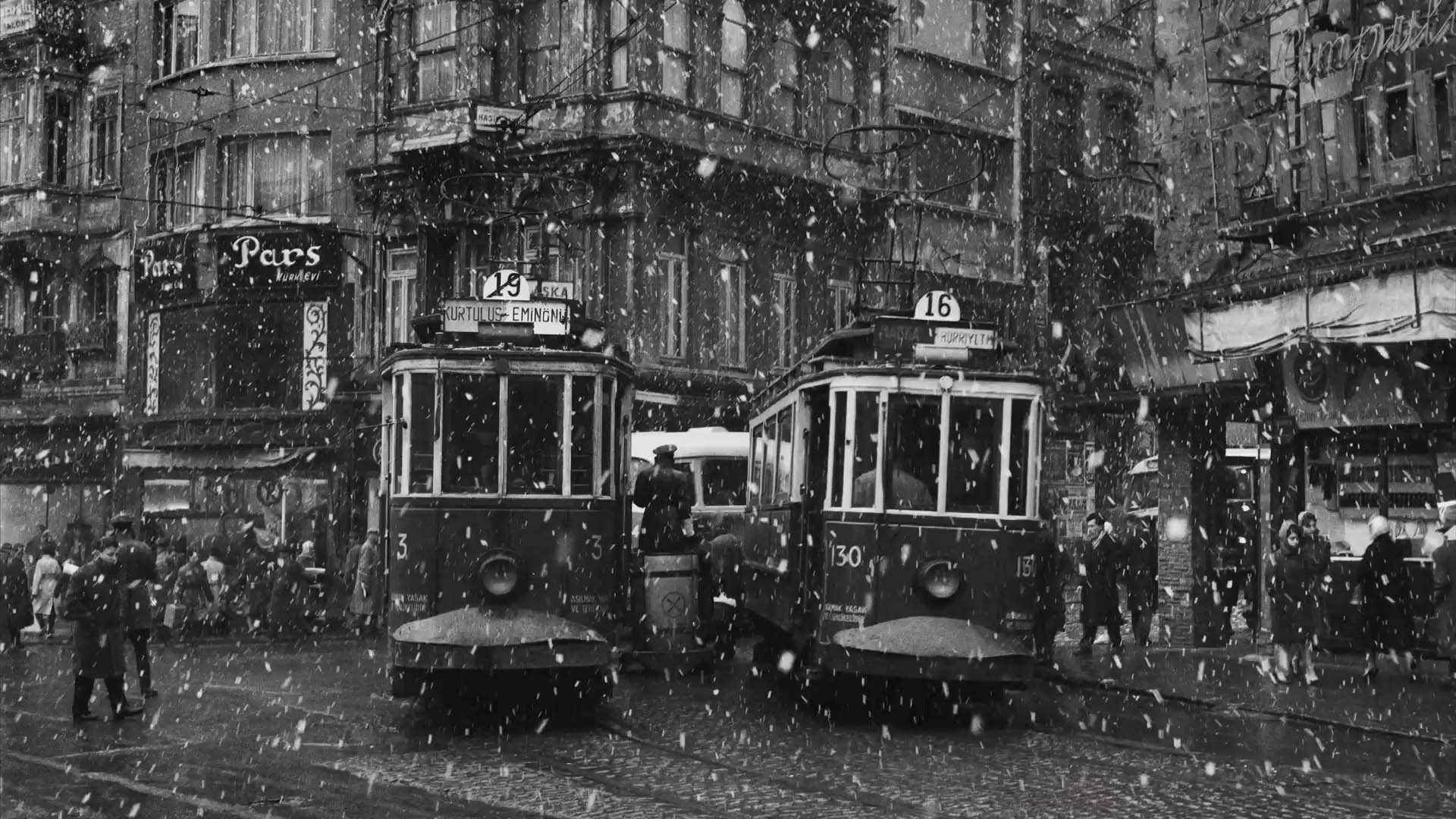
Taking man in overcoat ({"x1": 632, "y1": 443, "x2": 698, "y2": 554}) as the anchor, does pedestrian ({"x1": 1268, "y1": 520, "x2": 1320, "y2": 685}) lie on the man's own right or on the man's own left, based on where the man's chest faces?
on the man's own right

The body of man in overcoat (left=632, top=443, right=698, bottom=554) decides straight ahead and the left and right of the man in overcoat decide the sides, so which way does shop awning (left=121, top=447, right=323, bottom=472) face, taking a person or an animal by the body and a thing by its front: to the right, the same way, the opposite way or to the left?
the opposite way

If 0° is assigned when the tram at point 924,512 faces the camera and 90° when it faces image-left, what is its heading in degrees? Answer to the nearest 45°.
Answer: approximately 315°

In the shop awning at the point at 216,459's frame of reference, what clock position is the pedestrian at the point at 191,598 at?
The pedestrian is roughly at 12 o'clock from the shop awning.

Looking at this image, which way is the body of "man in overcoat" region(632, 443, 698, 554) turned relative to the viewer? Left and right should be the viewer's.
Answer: facing away from the viewer

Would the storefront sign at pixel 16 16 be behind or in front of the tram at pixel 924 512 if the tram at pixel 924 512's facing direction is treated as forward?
behind

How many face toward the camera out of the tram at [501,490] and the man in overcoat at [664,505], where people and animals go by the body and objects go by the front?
1

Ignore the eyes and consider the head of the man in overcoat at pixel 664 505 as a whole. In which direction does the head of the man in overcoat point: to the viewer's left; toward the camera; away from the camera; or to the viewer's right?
away from the camera

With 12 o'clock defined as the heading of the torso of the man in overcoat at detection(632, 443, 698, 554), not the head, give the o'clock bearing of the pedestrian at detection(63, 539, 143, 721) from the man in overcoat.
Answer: The pedestrian is roughly at 8 o'clock from the man in overcoat.

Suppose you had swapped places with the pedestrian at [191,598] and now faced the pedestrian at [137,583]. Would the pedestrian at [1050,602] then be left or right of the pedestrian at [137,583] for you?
left
